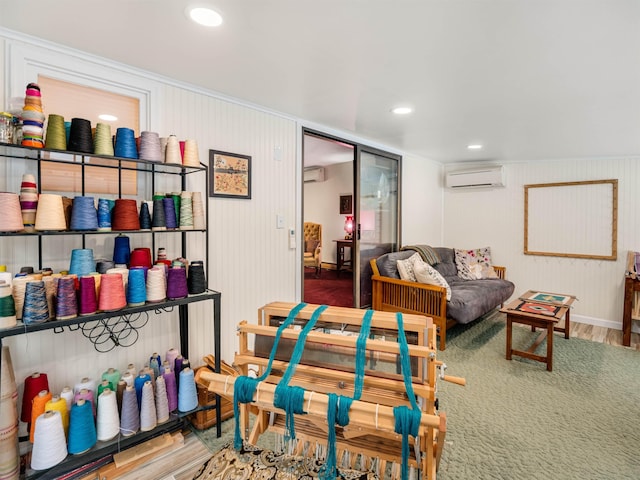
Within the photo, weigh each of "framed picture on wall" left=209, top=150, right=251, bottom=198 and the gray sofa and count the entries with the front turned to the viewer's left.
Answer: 0

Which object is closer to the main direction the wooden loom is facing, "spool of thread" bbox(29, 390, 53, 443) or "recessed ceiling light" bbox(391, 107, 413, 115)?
the spool of thread

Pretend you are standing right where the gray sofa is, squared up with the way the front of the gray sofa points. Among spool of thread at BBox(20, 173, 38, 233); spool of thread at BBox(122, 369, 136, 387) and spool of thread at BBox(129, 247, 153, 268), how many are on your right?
3

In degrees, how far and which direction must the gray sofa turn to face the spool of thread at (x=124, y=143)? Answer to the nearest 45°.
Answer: approximately 90° to its right

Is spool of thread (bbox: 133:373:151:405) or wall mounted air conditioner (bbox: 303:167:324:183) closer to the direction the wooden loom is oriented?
the spool of thread

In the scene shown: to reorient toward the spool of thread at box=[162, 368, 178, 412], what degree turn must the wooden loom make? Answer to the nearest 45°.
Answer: approximately 90° to its right

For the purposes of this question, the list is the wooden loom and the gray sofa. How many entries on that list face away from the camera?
0

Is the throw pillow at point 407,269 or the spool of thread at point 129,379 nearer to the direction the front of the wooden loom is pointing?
the spool of thread

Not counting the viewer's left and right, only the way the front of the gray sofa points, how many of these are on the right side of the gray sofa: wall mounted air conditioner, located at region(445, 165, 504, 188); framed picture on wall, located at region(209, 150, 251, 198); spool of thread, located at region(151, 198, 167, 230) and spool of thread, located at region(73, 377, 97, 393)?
3

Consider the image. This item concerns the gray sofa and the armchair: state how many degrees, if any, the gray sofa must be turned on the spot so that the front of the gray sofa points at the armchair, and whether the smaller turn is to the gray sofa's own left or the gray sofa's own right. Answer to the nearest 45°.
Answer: approximately 180°

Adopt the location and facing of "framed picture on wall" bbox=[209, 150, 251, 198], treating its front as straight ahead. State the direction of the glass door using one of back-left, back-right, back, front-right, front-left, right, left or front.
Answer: left

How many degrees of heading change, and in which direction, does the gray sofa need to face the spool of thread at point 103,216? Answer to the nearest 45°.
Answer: approximately 90° to its right

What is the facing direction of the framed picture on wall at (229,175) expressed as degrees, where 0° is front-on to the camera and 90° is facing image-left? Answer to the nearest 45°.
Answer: approximately 315°

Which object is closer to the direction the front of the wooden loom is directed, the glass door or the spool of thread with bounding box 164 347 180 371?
the spool of thread

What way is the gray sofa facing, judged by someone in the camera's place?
facing the viewer and to the right of the viewer

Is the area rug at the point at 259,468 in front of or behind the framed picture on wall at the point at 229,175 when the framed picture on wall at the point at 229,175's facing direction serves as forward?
in front

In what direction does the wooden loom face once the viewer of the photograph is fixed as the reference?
facing the viewer and to the left of the viewer

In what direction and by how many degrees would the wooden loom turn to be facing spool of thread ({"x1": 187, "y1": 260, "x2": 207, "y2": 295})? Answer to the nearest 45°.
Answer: approximately 90° to its right

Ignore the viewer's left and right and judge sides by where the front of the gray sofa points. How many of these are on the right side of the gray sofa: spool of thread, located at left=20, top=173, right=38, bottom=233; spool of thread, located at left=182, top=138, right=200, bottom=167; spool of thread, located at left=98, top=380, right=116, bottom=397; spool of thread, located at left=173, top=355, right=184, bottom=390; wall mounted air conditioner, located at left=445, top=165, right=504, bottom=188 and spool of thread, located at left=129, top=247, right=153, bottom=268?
5
